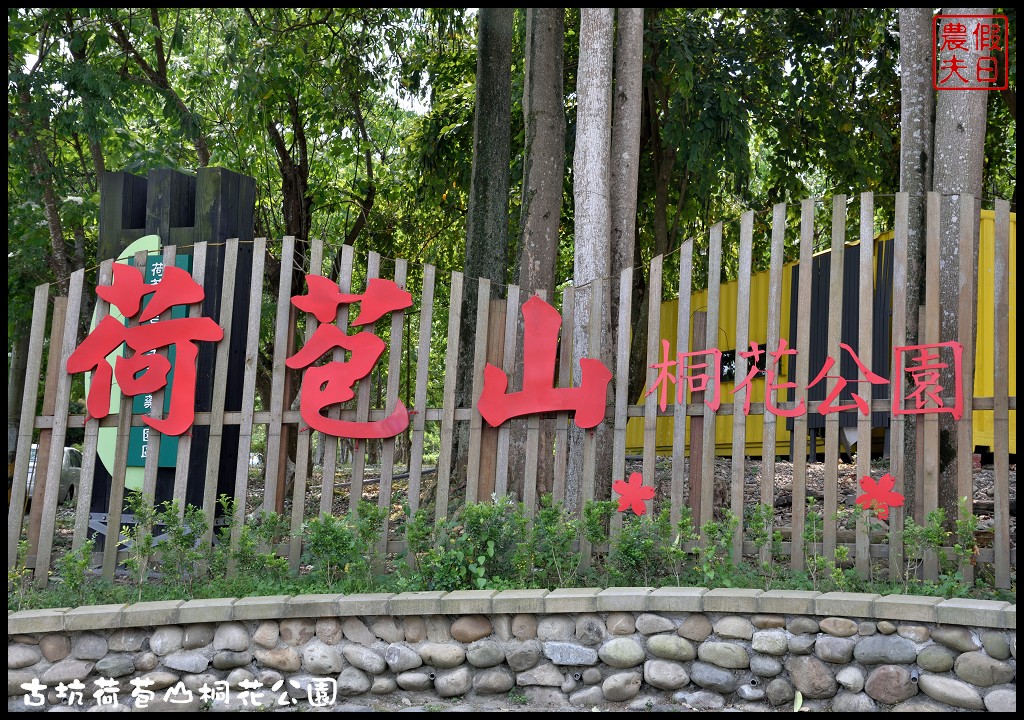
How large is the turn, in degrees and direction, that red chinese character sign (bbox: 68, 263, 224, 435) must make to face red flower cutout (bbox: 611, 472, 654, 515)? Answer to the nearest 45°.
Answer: approximately 45° to its left

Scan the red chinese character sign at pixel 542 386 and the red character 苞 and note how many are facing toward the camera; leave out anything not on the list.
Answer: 2

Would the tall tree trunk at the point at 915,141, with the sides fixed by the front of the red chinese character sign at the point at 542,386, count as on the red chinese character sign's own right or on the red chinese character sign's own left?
on the red chinese character sign's own left

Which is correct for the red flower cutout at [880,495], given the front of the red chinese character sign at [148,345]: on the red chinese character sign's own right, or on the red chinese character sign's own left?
on the red chinese character sign's own left
